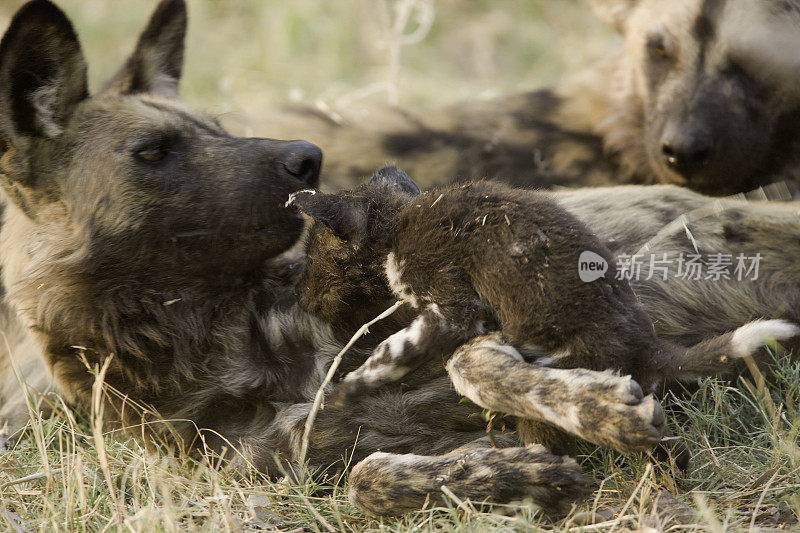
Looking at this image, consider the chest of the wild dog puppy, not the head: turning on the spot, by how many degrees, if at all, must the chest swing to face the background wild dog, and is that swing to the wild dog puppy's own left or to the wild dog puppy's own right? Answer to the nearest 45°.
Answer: approximately 90° to the wild dog puppy's own right

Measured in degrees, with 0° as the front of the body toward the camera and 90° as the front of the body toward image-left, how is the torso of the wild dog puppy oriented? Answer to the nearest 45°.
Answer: approximately 90°
